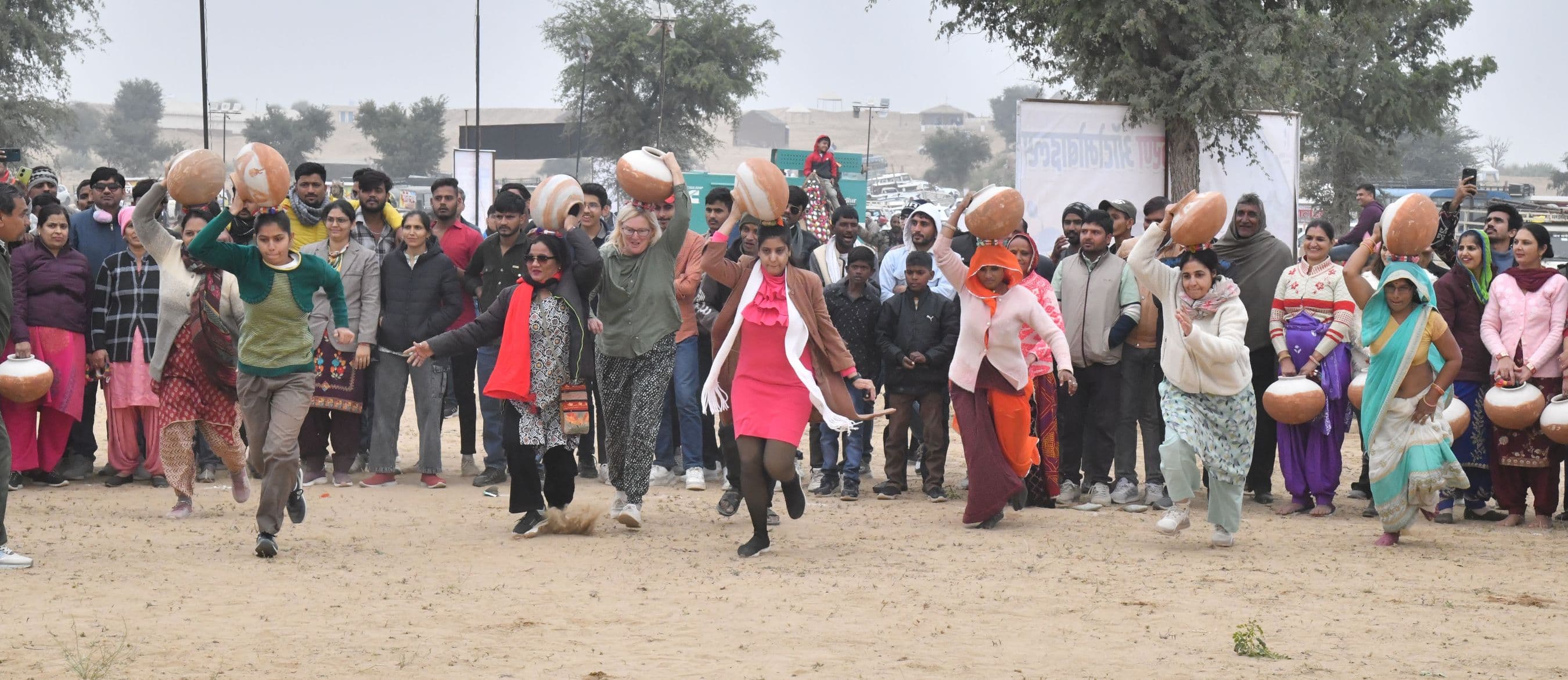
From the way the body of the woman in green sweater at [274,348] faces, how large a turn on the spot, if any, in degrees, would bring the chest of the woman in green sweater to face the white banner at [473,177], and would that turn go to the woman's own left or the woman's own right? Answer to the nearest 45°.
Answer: approximately 180°

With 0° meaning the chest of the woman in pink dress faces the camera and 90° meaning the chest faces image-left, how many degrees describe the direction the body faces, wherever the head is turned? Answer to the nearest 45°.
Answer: approximately 0°
